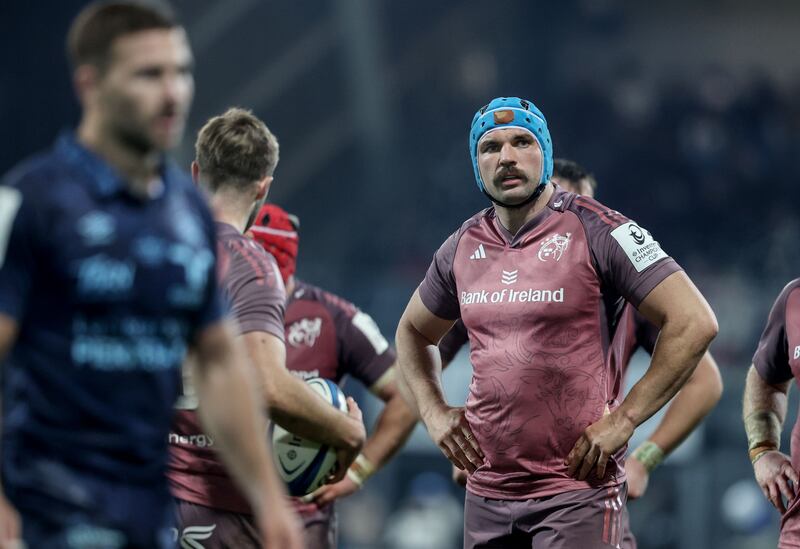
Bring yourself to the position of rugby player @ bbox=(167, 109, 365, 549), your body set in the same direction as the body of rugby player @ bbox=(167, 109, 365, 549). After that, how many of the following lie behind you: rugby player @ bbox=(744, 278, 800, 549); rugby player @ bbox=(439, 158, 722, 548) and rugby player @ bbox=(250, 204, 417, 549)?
0

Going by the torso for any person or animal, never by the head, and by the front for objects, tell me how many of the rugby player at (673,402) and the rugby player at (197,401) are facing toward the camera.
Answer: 1

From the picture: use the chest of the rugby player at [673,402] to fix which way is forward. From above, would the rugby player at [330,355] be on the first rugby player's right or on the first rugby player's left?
on the first rugby player's right

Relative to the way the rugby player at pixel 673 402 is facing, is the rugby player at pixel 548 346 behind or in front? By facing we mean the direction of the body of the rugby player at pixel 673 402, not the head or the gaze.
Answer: in front

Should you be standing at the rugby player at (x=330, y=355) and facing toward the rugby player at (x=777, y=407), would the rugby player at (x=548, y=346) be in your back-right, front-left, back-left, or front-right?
front-right

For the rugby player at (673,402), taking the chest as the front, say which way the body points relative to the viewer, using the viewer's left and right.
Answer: facing the viewer

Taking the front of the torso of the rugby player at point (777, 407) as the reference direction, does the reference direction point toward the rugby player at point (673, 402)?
no

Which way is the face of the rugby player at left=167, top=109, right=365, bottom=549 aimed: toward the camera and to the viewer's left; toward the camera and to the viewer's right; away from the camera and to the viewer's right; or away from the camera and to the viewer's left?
away from the camera and to the viewer's right

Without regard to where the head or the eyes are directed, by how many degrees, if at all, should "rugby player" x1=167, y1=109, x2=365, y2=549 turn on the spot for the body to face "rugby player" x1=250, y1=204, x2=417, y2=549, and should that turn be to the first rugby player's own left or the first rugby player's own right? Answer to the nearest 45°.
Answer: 0° — they already face them

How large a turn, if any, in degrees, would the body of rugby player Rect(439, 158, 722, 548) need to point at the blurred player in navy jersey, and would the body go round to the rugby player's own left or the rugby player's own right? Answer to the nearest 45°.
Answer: approximately 45° to the rugby player's own right

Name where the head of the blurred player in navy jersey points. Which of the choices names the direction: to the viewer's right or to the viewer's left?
to the viewer's right

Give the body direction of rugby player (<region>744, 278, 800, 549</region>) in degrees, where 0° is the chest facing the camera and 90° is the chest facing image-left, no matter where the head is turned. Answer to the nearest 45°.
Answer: approximately 0°

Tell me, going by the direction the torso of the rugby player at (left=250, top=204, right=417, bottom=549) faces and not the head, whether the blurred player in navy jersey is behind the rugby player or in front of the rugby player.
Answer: in front

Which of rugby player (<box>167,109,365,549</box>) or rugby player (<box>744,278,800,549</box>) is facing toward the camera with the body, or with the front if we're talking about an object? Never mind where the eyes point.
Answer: rugby player (<box>744,278,800,549</box>)

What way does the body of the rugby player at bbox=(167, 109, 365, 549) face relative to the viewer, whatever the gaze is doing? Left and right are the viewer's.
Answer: facing away from the viewer and to the right of the viewer

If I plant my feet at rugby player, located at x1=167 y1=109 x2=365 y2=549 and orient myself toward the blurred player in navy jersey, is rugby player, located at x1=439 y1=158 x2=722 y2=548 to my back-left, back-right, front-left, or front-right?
back-left
